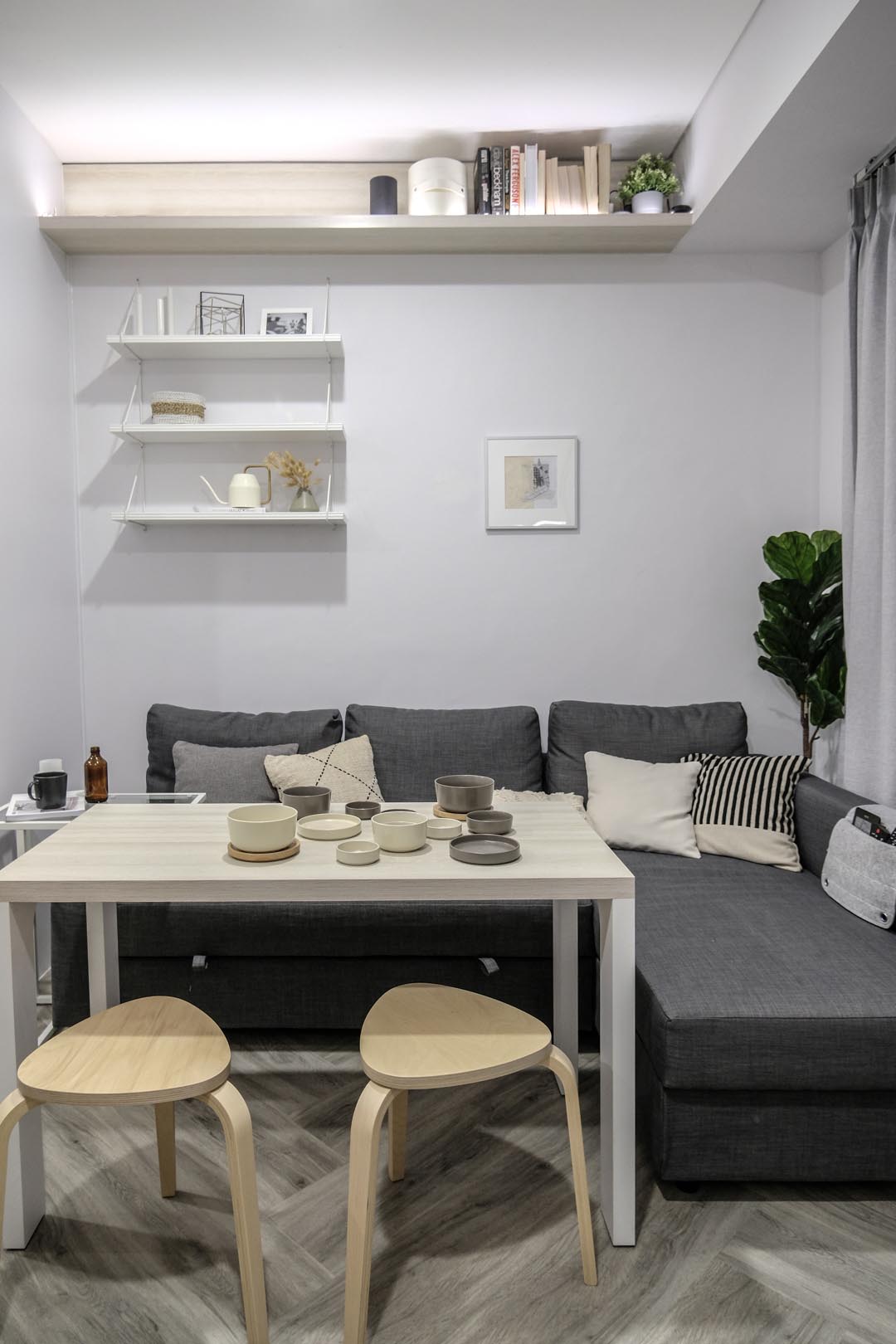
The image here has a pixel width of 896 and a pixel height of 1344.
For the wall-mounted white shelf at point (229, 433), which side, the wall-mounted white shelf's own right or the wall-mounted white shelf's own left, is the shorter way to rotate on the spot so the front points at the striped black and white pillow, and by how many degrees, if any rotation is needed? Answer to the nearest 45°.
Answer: approximately 45° to the wall-mounted white shelf's own left

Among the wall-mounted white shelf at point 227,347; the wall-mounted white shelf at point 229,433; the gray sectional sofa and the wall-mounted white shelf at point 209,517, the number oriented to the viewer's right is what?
0

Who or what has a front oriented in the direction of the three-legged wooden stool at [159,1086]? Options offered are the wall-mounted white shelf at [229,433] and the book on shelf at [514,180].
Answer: the wall-mounted white shelf

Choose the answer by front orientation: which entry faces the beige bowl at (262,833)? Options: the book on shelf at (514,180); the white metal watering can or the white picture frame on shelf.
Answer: the white picture frame on shelf

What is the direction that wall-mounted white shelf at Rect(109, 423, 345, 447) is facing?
toward the camera

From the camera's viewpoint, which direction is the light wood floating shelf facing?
toward the camera

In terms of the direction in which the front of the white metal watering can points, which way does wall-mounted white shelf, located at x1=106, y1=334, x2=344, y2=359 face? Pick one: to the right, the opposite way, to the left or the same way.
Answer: to the left

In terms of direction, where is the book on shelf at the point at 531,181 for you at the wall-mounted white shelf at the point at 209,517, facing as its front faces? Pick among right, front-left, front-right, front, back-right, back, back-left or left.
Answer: left

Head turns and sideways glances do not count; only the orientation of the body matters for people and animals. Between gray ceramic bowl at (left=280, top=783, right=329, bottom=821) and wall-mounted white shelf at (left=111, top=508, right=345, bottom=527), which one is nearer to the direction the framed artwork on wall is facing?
the gray ceramic bowl

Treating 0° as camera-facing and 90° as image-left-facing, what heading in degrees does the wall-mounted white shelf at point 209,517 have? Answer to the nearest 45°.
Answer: approximately 0°

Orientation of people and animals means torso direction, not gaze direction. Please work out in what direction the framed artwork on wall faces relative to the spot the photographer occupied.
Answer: facing the viewer

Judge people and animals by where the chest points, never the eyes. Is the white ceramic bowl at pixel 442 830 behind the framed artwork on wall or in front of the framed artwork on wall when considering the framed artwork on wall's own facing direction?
in front

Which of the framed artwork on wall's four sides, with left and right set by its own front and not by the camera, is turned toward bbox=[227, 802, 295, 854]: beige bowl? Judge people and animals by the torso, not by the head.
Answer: front

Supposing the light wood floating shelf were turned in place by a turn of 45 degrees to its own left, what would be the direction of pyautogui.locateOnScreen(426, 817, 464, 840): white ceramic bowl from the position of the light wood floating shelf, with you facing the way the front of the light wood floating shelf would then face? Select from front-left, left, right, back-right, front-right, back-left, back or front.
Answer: front-right
